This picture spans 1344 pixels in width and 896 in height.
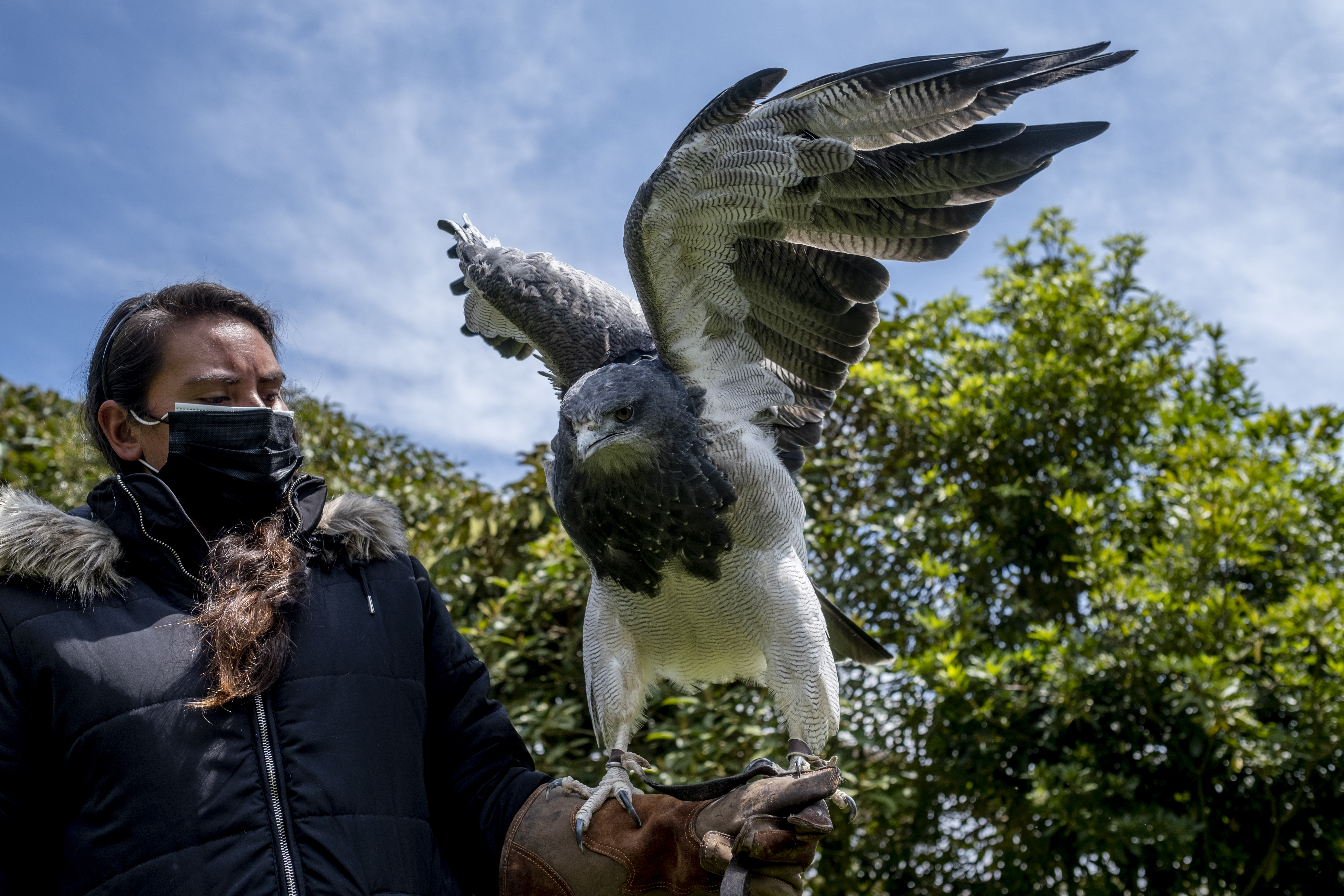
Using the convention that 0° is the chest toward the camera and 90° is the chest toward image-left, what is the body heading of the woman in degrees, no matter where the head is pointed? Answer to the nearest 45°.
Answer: approximately 315°

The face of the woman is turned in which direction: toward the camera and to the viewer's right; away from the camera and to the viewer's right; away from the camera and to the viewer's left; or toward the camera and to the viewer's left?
toward the camera and to the viewer's right
